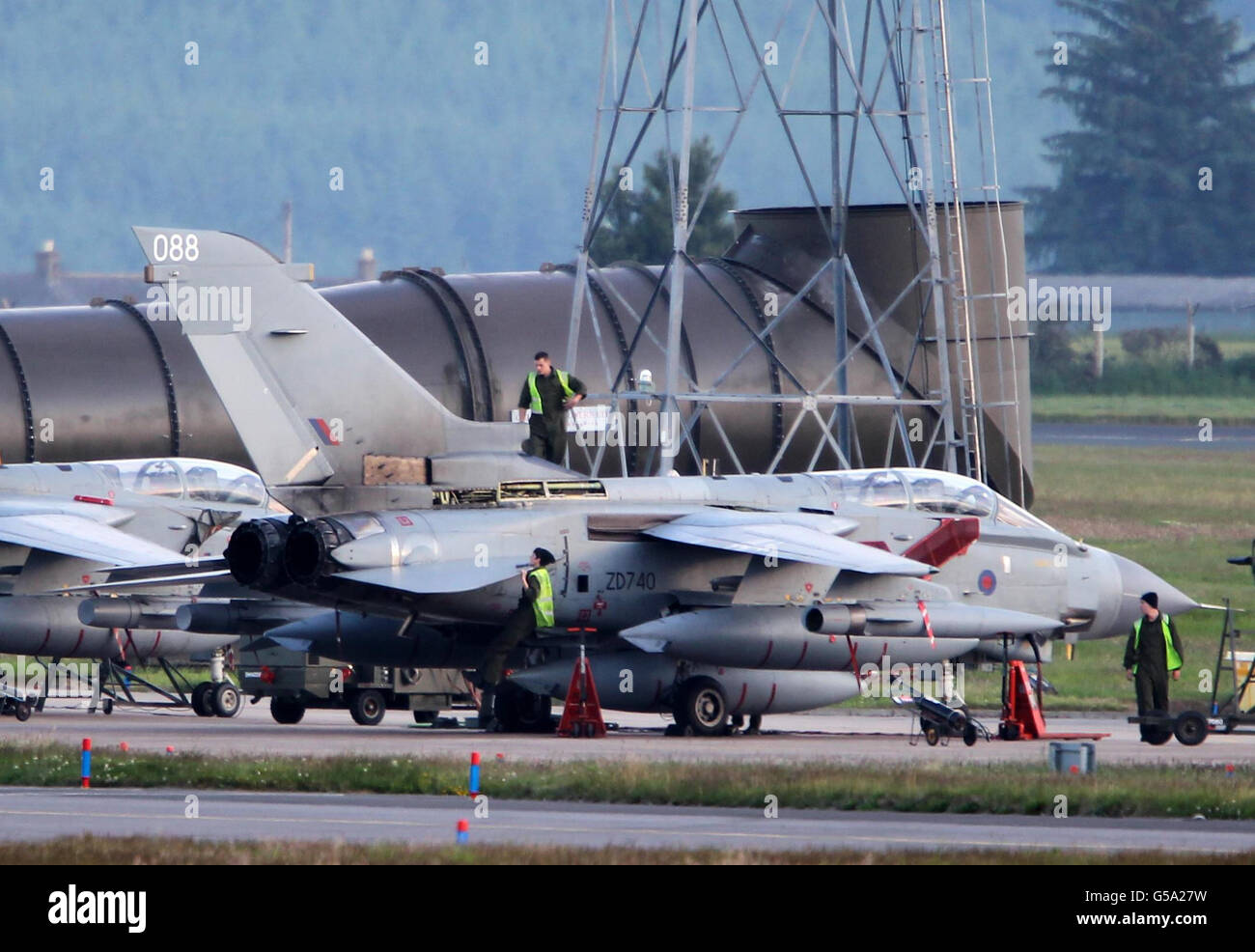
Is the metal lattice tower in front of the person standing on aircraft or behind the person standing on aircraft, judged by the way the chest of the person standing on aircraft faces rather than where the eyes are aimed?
behind

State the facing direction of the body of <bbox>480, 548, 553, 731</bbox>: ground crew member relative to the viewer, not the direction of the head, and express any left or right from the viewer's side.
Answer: facing to the left of the viewer

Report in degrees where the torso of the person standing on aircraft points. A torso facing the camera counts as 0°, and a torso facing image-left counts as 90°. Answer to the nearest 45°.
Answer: approximately 45°

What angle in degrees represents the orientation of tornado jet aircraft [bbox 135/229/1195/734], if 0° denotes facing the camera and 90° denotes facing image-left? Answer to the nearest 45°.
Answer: approximately 225°

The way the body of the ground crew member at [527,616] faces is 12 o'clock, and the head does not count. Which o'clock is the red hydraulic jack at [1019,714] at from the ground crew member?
The red hydraulic jack is roughly at 6 o'clock from the ground crew member.

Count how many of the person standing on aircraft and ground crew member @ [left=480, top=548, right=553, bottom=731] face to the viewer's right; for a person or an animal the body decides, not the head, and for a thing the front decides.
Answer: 0

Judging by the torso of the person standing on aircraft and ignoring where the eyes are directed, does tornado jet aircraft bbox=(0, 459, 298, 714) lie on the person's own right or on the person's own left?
on the person's own right

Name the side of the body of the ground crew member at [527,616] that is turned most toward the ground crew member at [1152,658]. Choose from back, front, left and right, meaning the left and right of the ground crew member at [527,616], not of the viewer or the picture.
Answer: back
